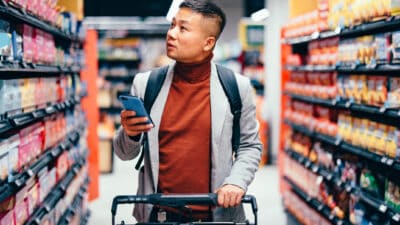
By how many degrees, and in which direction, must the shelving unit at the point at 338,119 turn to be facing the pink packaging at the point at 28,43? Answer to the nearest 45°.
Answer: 0° — it already faces it

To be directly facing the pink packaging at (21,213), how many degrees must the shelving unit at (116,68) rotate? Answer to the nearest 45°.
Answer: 0° — it already faces it

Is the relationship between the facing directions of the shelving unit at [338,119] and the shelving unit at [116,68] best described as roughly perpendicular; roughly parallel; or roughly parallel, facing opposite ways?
roughly perpendicular

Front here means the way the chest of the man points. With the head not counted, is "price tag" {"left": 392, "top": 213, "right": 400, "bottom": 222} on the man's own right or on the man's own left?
on the man's own left

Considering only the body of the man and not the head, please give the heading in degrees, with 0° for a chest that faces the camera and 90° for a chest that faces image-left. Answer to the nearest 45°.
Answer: approximately 0°

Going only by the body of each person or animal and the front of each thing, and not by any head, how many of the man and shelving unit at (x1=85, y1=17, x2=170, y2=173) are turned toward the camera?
2

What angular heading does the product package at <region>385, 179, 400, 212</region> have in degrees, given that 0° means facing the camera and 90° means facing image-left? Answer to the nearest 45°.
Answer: approximately 45°

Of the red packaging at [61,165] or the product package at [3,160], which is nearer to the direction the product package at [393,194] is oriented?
the product package

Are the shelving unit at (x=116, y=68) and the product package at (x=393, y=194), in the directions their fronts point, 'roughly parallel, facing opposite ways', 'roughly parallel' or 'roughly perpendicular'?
roughly perpendicular

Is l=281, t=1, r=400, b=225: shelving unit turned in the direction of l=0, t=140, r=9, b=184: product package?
yes

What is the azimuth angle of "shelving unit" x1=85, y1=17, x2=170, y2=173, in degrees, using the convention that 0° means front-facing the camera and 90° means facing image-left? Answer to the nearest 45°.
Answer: approximately 0°
